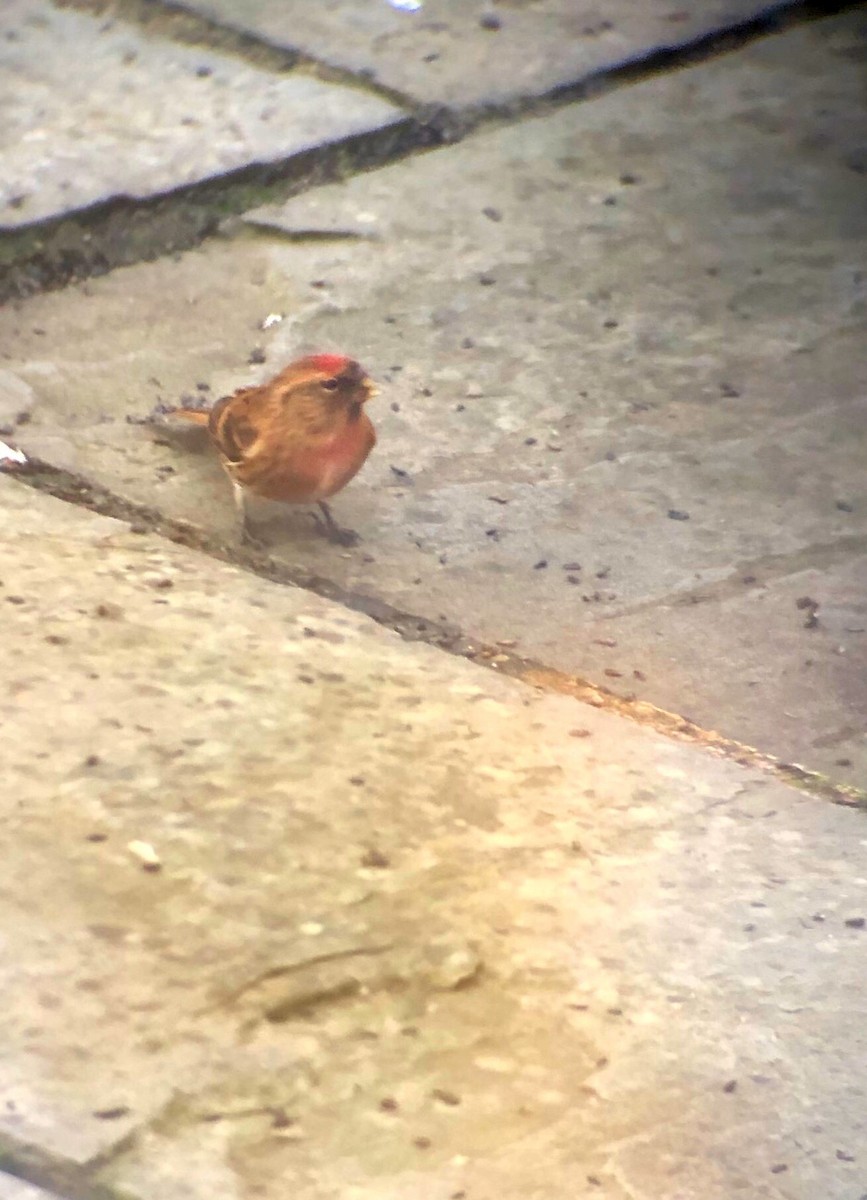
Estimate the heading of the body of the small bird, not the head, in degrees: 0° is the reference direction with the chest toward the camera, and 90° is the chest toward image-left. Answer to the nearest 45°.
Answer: approximately 315°
